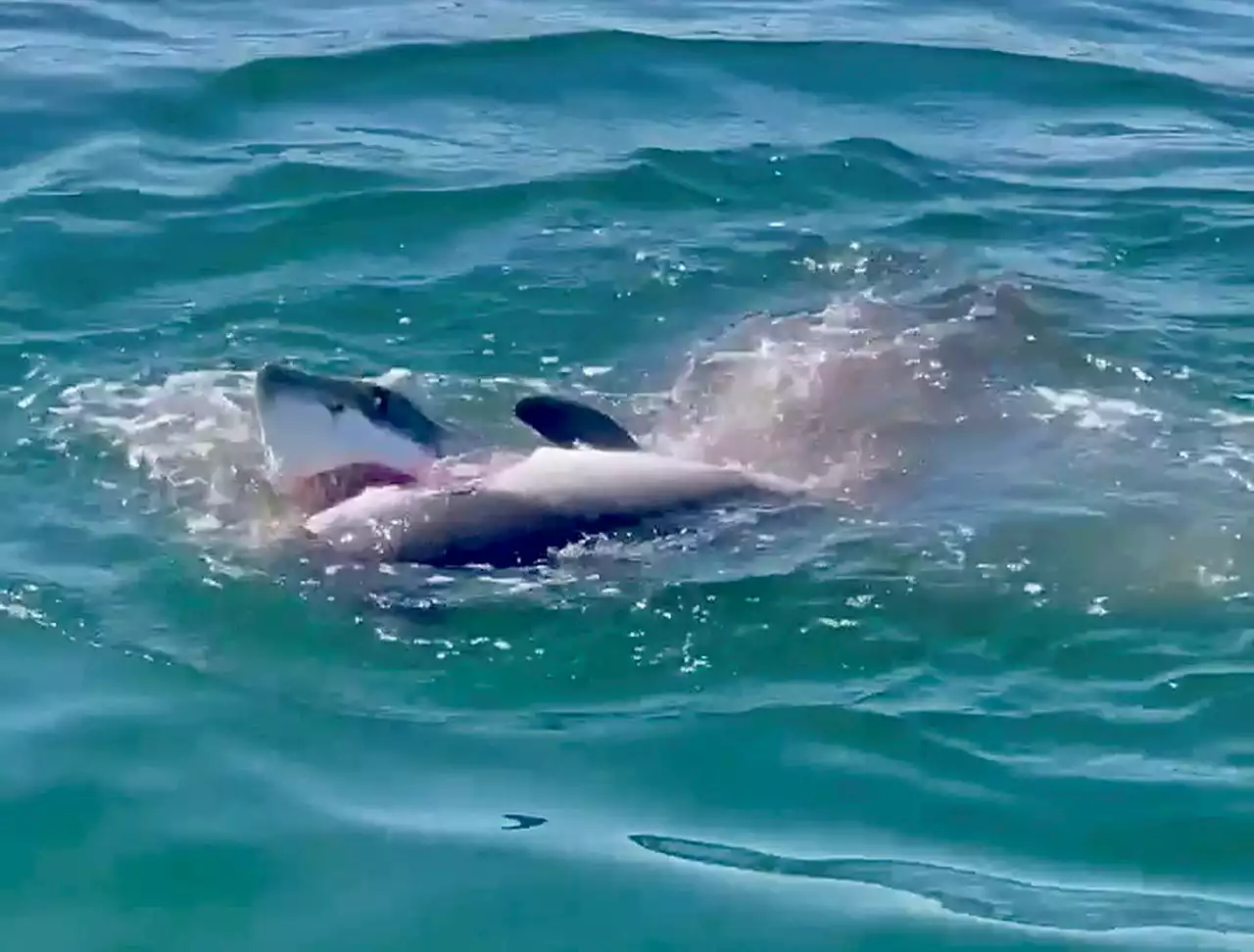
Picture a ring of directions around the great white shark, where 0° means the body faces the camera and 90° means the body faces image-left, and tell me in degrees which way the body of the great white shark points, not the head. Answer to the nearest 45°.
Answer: approximately 90°
